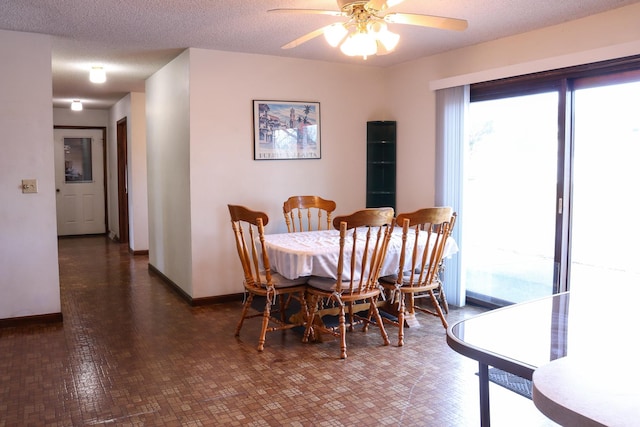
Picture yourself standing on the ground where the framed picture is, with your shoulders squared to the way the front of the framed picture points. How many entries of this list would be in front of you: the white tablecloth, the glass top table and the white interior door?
2

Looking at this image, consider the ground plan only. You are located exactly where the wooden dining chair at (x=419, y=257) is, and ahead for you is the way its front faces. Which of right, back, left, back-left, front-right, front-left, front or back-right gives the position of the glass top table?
back-left

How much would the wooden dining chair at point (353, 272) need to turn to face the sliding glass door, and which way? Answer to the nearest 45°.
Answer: approximately 90° to its right

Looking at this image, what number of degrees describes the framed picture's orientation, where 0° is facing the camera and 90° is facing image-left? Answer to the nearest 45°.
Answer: approximately 0°

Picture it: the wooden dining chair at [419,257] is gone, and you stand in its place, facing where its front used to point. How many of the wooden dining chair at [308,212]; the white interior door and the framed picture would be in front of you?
3

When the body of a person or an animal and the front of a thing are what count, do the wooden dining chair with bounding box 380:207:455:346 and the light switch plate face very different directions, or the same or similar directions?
very different directions

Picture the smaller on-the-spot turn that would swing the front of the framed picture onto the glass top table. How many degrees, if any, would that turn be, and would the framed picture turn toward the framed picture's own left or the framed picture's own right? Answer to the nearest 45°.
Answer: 0° — it already faces it

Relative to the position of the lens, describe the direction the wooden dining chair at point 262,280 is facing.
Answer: facing away from the viewer and to the right of the viewer

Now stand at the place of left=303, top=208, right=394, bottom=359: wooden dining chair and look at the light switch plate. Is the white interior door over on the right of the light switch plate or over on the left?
right

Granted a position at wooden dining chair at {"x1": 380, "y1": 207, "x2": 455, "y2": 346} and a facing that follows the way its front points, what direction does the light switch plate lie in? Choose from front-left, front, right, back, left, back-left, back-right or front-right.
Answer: front-left
